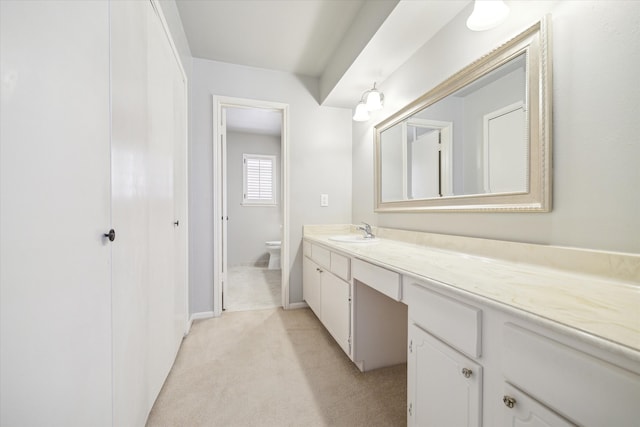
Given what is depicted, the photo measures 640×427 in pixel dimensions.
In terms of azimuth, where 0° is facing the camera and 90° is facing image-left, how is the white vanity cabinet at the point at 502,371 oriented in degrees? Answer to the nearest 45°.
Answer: approximately 45°

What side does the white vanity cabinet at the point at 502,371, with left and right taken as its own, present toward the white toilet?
right

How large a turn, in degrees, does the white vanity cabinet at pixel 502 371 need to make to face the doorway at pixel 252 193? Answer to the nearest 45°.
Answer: approximately 90° to its right

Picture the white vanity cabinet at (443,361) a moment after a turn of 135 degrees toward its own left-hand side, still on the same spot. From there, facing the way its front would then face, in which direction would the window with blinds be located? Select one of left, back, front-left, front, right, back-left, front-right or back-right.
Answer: back-left

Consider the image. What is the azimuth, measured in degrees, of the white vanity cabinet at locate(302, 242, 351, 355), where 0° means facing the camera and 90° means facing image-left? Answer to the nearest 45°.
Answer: approximately 90°

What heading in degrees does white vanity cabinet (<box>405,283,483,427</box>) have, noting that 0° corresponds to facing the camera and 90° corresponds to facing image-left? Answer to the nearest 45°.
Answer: approximately 45°

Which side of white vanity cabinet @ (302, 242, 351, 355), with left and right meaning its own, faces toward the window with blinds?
right
